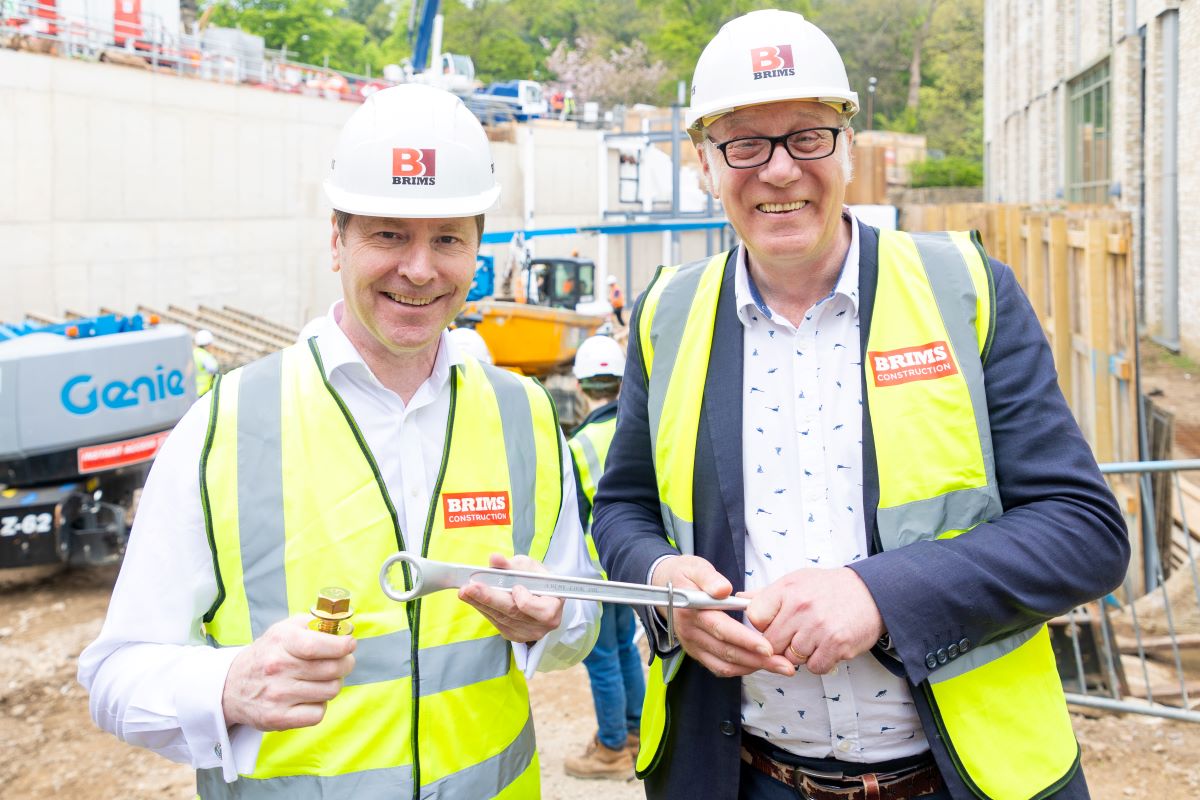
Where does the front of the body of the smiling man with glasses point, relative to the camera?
toward the camera

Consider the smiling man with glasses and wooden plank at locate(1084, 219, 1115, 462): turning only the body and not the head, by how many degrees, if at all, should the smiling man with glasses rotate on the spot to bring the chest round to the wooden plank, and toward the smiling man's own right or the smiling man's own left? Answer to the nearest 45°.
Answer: approximately 180°

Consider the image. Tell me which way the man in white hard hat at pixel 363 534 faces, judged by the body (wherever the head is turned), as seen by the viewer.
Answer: toward the camera

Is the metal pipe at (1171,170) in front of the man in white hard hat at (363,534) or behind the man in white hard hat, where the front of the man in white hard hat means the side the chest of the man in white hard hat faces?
behind

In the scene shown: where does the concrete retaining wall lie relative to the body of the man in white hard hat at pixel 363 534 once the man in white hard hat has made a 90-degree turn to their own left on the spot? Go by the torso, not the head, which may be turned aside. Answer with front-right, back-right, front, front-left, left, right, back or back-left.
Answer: left

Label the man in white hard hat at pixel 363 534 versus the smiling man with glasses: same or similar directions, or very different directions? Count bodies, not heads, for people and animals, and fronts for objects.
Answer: same or similar directions

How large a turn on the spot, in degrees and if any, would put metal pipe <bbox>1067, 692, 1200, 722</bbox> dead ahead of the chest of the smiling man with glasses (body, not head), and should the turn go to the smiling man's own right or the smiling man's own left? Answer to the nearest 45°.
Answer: approximately 180°

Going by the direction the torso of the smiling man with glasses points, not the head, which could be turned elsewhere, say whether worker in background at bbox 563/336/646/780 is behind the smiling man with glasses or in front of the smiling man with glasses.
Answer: behind

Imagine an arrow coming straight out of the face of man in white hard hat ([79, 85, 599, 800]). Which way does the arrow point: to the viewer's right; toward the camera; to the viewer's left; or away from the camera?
toward the camera

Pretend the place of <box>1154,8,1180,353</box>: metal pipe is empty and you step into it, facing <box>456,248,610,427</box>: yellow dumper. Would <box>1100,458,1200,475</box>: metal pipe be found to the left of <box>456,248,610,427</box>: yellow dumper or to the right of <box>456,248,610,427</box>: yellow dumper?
left

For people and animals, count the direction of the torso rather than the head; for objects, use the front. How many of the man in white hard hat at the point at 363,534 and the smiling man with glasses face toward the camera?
2
